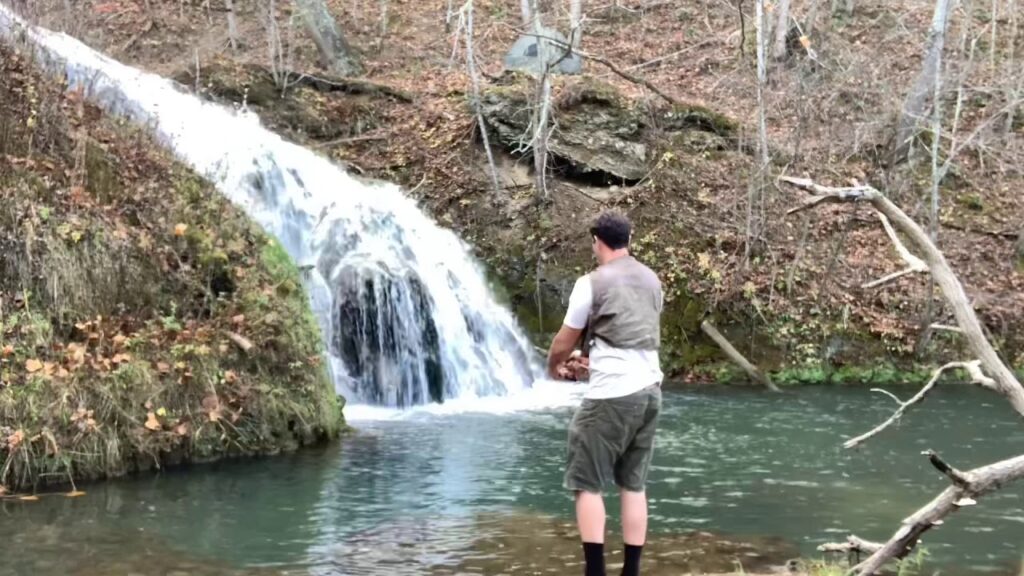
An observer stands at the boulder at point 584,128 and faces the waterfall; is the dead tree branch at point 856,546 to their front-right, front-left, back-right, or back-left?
front-left

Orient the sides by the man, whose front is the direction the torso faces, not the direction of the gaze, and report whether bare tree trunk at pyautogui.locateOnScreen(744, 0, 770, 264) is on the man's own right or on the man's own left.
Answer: on the man's own right

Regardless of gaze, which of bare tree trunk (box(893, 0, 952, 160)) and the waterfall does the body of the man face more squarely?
the waterfall

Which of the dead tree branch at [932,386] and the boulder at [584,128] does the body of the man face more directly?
the boulder

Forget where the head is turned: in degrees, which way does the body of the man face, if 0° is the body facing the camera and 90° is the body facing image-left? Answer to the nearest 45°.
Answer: approximately 135°

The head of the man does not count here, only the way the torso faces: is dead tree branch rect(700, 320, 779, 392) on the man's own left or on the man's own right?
on the man's own right

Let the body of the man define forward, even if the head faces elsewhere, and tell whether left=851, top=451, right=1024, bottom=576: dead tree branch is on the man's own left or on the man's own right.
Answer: on the man's own right

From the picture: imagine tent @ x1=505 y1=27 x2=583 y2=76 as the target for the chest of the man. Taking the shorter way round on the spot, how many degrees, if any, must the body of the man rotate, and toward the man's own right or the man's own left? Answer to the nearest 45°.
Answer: approximately 45° to the man's own right

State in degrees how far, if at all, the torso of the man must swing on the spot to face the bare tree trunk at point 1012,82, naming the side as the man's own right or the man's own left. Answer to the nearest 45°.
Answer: approximately 90° to the man's own right

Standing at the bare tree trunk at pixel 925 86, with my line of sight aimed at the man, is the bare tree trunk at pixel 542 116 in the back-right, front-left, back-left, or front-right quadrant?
front-right

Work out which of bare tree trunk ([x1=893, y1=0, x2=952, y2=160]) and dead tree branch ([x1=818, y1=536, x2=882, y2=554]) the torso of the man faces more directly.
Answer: the bare tree trunk

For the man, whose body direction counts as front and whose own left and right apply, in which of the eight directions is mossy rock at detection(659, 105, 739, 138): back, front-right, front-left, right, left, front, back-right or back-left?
front-right
